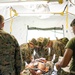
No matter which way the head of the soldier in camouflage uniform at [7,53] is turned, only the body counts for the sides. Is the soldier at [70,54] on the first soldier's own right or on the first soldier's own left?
on the first soldier's own right
